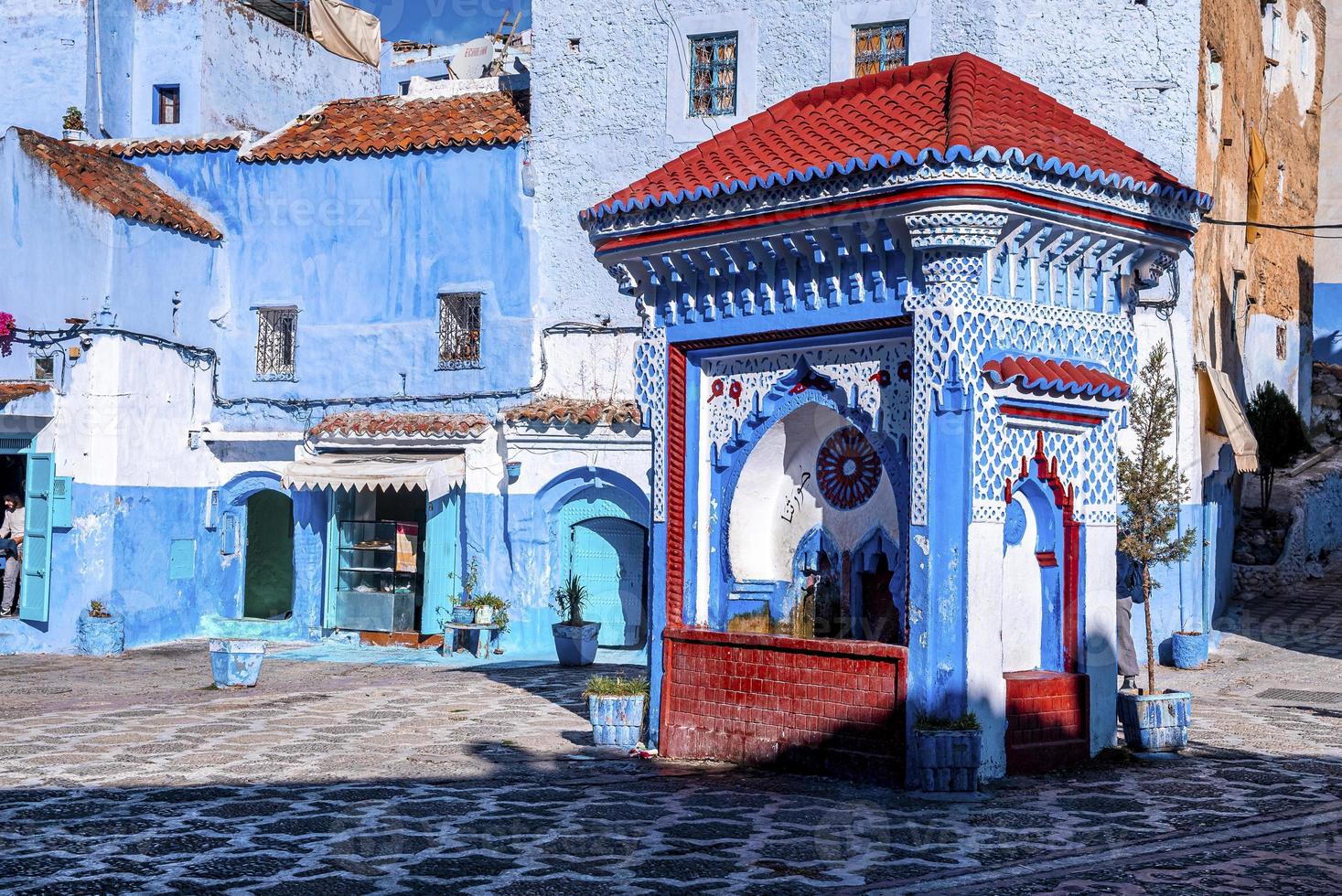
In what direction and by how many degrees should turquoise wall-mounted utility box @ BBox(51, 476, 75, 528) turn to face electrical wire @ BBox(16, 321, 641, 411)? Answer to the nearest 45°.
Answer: approximately 90° to its left

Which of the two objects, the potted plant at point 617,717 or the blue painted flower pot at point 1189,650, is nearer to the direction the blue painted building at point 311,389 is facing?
the potted plant

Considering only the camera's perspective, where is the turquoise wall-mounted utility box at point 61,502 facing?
facing the viewer

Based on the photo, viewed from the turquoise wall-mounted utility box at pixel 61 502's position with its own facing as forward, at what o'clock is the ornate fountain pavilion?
The ornate fountain pavilion is roughly at 11 o'clock from the turquoise wall-mounted utility box.

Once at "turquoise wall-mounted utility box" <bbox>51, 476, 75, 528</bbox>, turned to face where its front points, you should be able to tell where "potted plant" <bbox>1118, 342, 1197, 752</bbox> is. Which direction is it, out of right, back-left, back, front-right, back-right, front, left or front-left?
front-left

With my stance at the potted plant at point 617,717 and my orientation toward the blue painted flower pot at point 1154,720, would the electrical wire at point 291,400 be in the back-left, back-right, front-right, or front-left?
back-left

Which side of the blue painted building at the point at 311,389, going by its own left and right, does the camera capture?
front

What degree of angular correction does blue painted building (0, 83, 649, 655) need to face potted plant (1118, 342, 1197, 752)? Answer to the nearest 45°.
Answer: approximately 45° to its left

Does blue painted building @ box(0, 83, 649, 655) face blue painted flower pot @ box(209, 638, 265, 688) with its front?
yes

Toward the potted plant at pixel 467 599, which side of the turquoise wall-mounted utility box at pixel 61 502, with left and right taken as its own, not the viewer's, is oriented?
left
